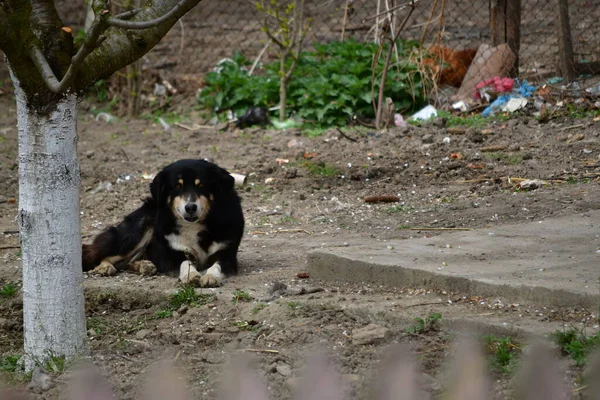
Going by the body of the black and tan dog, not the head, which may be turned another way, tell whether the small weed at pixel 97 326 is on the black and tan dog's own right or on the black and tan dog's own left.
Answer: on the black and tan dog's own right

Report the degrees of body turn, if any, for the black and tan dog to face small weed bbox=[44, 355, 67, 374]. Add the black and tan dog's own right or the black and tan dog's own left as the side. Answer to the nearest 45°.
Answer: approximately 45° to the black and tan dog's own right

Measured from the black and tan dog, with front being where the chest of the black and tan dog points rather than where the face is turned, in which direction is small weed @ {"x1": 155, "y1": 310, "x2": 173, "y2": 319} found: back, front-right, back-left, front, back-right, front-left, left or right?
front-right

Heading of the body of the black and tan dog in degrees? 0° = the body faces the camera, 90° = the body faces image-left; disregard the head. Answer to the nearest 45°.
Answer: approximately 315°

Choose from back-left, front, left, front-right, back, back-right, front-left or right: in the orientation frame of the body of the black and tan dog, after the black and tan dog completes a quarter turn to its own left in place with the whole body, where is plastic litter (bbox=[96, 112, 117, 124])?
front-left

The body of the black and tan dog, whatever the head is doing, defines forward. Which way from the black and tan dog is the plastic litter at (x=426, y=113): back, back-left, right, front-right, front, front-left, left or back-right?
left

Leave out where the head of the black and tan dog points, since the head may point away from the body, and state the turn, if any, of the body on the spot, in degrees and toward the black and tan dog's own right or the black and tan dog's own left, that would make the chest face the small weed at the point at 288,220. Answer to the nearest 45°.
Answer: approximately 90° to the black and tan dog's own left

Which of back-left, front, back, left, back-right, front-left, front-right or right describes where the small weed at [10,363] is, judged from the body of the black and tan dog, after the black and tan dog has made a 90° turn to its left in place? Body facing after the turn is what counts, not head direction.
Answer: back

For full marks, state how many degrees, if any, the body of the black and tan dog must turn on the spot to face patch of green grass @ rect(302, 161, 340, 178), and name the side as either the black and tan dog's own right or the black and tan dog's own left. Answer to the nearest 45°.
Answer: approximately 90° to the black and tan dog's own left

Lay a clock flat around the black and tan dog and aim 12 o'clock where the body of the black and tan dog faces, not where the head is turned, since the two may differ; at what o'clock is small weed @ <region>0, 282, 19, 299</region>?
The small weed is roughly at 4 o'clock from the black and tan dog.

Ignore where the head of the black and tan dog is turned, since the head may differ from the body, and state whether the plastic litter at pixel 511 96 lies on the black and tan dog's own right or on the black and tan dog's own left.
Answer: on the black and tan dog's own left
